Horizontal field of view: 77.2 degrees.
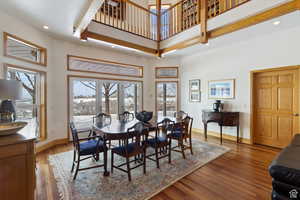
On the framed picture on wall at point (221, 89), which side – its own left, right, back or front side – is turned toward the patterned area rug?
front

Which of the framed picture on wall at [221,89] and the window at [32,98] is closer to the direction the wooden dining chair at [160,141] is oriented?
the window

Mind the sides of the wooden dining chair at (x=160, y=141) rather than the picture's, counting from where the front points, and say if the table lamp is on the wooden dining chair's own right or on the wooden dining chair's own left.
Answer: on the wooden dining chair's own left

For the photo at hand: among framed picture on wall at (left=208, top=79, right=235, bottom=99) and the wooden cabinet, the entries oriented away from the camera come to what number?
0

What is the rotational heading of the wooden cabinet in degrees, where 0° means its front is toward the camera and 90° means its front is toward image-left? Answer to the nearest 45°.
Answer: approximately 315°

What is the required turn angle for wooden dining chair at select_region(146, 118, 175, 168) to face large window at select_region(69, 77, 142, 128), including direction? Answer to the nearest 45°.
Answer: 0° — it already faces it

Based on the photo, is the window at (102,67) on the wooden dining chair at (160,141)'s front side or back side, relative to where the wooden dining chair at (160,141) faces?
on the front side

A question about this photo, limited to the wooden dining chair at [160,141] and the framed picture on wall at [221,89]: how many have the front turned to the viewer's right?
0

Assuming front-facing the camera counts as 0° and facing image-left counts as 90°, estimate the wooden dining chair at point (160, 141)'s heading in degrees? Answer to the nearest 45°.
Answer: approximately 135°

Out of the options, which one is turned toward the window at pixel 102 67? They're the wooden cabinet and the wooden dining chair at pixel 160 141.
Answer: the wooden dining chair

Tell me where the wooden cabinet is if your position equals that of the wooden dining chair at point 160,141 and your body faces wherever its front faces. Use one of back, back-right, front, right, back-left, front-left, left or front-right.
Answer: left

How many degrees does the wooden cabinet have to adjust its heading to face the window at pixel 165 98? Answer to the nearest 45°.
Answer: approximately 90° to its left

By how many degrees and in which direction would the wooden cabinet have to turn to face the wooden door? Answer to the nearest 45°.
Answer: approximately 45° to its left

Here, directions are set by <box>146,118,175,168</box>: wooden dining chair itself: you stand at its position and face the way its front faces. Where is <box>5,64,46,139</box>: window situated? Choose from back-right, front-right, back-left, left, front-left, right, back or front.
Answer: front-left

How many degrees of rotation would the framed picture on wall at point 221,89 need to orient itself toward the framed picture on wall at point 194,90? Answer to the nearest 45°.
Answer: approximately 90° to its right

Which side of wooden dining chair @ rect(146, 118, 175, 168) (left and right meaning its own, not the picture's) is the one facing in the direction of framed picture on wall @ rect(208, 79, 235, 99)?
right
